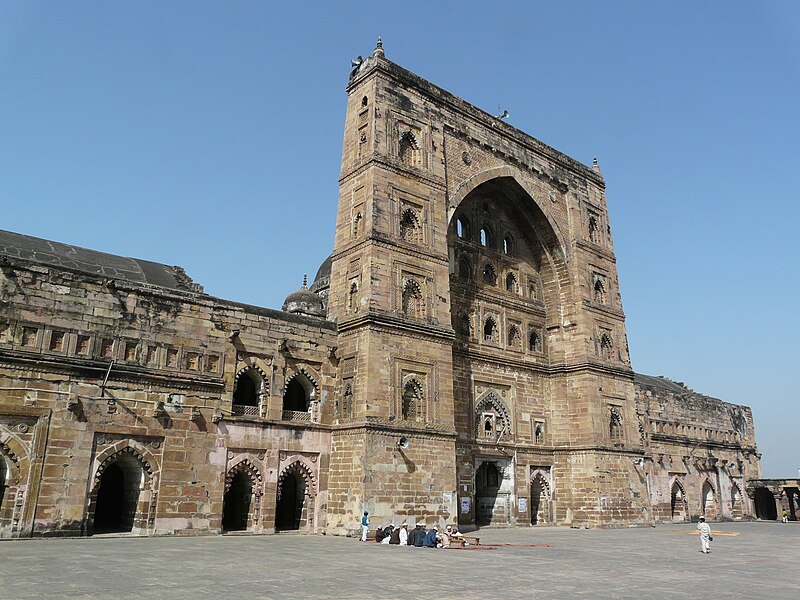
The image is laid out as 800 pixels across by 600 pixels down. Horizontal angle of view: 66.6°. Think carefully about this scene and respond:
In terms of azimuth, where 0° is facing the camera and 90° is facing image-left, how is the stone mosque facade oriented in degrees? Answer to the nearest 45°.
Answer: approximately 315°
